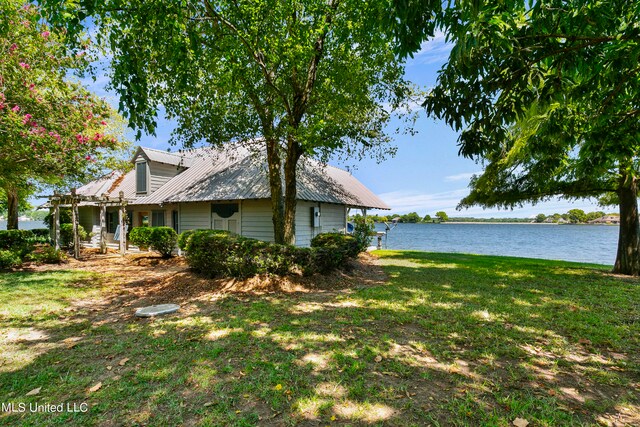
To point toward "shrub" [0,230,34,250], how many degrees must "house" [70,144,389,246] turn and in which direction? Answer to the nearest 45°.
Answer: approximately 45° to its right

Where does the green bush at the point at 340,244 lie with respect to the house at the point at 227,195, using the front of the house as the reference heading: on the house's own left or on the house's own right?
on the house's own left

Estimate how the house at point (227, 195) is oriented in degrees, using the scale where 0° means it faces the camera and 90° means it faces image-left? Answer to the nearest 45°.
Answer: approximately 45°

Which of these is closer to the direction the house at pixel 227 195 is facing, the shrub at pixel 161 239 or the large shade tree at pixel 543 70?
the shrub

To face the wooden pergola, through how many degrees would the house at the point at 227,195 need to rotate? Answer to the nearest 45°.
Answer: approximately 45° to its right

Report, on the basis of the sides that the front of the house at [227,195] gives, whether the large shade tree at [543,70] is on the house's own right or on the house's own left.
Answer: on the house's own left

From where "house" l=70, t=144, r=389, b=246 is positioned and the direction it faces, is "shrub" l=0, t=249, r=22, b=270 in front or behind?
in front

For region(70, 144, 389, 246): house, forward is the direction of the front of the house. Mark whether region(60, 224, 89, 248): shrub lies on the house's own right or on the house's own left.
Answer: on the house's own right

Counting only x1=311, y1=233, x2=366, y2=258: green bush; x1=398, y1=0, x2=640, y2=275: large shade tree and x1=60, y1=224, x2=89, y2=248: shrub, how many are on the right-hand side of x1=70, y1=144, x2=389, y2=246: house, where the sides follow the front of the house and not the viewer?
1
